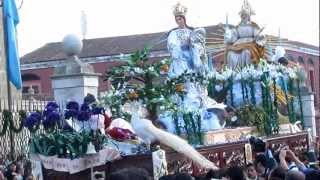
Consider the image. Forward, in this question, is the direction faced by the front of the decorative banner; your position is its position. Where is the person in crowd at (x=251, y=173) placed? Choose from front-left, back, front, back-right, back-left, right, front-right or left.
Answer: front-left

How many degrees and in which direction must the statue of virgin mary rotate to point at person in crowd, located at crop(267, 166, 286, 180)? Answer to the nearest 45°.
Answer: approximately 45° to its left

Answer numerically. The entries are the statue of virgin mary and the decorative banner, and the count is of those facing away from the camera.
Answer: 0

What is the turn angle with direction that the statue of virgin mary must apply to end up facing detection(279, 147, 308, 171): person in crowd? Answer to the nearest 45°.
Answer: approximately 45° to its left

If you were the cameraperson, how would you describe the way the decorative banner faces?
facing the viewer

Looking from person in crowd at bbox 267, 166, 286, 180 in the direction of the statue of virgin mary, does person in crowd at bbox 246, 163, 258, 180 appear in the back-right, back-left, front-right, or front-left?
front-left
